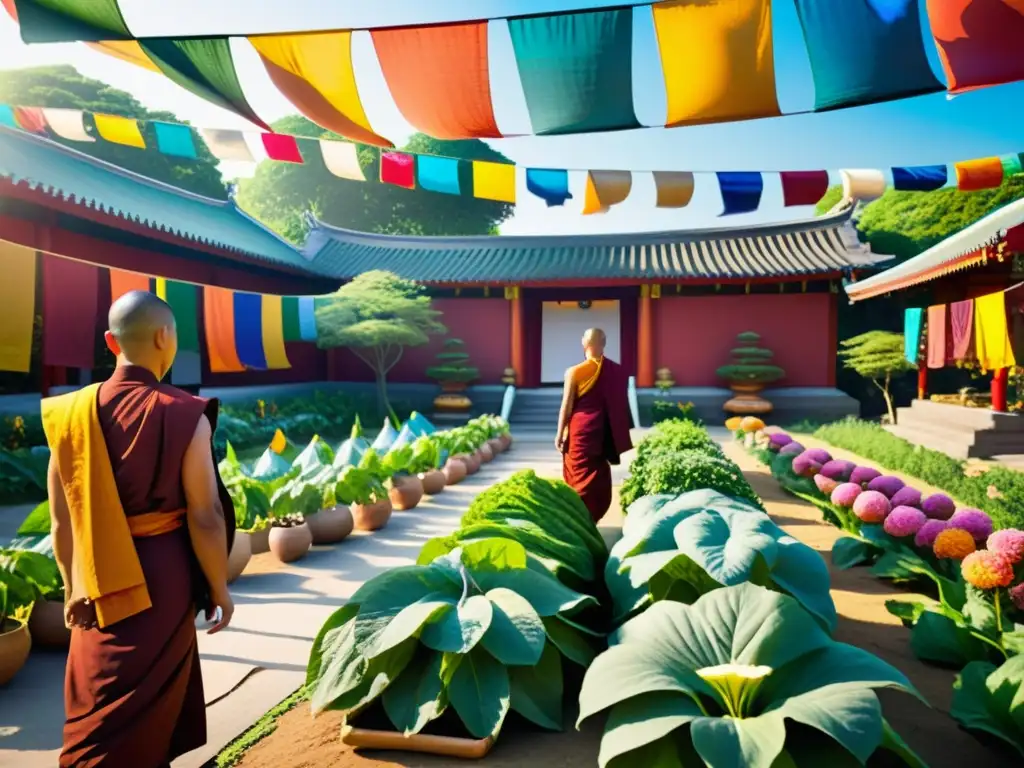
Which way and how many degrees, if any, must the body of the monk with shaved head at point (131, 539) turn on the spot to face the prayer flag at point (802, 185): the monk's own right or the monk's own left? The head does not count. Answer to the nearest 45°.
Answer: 0° — they already face it

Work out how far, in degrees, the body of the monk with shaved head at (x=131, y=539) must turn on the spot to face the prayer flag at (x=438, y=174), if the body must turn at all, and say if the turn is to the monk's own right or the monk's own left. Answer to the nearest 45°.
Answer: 0° — they already face it

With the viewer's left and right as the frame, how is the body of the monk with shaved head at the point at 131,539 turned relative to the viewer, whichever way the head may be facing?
facing away from the viewer and to the right of the viewer

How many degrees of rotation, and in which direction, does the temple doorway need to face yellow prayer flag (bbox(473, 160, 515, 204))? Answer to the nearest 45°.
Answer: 0° — it already faces it

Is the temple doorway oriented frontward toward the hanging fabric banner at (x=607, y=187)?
yes

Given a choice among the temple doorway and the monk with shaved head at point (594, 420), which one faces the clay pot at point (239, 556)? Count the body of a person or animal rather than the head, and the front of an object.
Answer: the temple doorway
